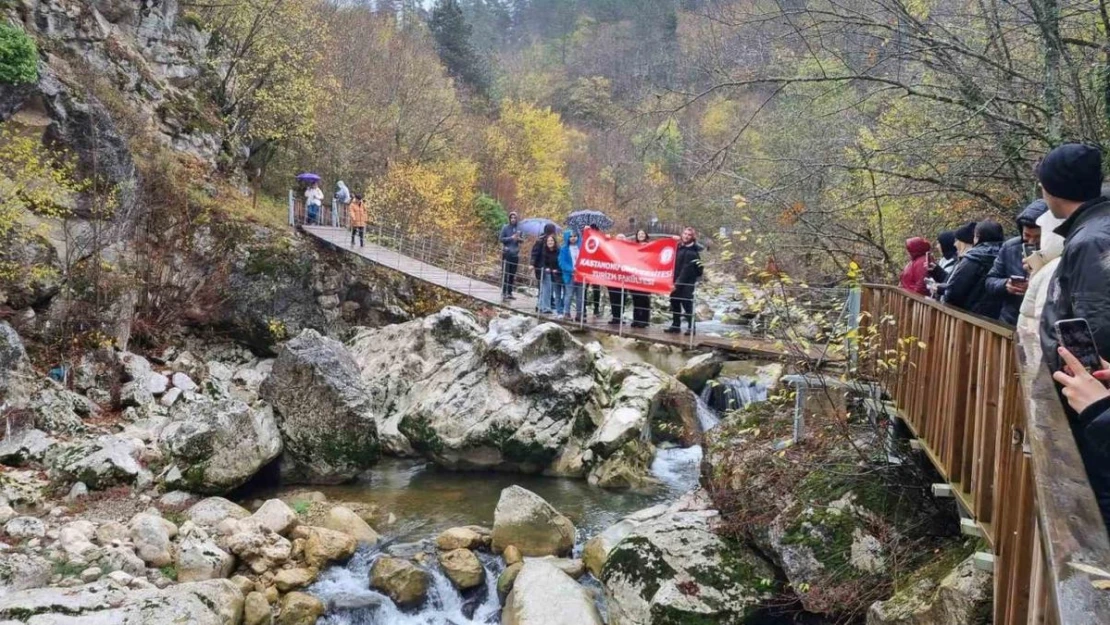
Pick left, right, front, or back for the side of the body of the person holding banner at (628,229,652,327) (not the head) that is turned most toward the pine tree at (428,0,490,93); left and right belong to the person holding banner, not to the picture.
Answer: back

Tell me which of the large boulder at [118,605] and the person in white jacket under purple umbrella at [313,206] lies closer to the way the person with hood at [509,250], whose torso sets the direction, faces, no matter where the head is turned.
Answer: the large boulder

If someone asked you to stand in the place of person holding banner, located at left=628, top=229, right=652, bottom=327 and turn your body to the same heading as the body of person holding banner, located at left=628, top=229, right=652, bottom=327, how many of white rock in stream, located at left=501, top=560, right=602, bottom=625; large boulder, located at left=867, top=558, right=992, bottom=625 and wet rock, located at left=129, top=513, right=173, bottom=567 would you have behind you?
0

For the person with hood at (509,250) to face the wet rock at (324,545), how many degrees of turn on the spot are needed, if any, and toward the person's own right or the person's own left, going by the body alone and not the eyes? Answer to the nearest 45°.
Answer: approximately 45° to the person's own right

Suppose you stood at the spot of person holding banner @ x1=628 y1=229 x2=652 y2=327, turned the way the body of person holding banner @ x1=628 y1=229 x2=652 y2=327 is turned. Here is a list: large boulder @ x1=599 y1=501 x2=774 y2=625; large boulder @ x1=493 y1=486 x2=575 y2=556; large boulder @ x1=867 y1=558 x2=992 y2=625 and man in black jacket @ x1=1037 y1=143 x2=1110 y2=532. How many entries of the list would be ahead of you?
4

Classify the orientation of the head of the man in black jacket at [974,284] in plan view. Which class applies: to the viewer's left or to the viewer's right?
to the viewer's left

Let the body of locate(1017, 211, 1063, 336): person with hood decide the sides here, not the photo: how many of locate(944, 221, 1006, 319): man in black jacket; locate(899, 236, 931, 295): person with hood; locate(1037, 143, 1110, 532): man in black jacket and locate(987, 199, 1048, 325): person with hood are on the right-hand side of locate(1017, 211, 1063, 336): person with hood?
3

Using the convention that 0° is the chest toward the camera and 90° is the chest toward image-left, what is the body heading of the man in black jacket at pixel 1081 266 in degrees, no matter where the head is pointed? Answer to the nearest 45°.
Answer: approximately 135°

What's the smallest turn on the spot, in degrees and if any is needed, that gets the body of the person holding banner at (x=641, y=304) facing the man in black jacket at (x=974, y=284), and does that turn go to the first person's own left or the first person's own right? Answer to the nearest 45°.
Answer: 0° — they already face them

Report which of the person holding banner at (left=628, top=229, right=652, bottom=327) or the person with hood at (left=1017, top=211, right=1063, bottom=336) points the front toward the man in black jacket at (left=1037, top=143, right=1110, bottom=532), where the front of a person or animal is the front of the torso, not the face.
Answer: the person holding banner

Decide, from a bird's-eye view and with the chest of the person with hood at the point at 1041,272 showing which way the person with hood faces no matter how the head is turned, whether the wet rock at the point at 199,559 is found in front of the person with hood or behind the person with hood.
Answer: in front

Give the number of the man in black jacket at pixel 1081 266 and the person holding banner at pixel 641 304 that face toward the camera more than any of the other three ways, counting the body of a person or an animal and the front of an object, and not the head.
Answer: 1

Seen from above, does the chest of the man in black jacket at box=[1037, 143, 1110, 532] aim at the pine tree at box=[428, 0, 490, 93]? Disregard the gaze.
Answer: yes

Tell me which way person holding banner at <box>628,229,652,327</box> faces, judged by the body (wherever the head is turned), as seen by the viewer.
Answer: toward the camera

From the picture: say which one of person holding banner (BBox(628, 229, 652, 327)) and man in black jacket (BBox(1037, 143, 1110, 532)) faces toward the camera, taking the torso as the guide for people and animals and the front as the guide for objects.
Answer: the person holding banner

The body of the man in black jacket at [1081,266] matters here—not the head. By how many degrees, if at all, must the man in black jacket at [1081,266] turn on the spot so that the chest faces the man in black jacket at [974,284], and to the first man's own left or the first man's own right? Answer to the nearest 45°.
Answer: approximately 45° to the first man's own right

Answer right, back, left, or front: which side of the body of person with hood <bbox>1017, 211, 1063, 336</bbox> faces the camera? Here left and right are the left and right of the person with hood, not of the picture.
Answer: left
